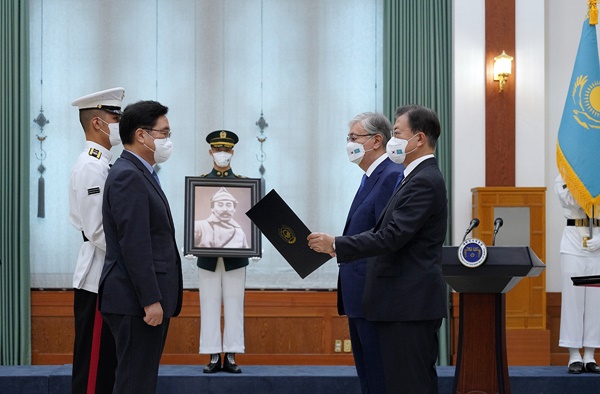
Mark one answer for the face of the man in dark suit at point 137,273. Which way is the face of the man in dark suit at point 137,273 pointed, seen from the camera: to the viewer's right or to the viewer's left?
to the viewer's right

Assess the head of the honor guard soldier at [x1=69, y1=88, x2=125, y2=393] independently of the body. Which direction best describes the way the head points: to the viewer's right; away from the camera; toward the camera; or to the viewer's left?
to the viewer's right

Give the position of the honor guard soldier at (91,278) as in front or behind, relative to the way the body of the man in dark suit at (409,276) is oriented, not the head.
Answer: in front

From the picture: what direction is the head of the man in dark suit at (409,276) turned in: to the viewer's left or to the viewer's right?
to the viewer's left

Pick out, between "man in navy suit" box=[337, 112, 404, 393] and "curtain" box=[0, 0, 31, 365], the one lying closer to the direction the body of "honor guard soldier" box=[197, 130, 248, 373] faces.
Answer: the man in navy suit

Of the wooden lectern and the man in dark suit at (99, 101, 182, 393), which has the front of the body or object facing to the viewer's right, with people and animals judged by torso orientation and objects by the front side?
the man in dark suit

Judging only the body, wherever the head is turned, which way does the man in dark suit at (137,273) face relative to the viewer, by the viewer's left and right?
facing to the right of the viewer

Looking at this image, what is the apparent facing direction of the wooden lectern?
toward the camera

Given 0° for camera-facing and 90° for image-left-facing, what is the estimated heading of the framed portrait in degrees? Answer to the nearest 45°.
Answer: approximately 0°

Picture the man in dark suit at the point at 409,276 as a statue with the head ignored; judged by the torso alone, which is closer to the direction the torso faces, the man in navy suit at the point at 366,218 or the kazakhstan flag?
the man in navy suit
